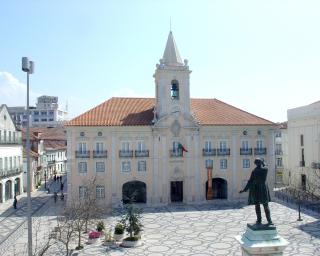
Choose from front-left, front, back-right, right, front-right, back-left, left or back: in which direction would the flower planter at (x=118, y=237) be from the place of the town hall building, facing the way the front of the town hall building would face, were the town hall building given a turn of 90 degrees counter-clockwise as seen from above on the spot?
right

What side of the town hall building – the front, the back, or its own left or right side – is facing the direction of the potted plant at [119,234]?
front

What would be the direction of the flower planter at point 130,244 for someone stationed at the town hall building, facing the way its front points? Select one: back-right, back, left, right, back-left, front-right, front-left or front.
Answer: front

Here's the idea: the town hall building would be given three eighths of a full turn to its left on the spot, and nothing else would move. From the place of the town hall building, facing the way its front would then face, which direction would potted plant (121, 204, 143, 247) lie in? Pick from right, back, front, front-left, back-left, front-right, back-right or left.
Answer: back-right

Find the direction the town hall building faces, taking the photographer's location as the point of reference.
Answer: facing the viewer

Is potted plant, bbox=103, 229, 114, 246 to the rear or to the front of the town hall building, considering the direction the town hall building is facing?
to the front

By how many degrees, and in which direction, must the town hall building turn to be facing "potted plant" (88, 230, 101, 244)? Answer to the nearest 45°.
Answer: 0° — it already faces it

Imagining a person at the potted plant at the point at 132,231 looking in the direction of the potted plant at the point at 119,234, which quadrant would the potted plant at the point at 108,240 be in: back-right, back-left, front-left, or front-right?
front-left
